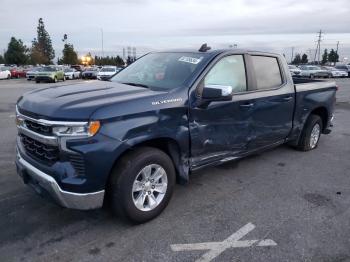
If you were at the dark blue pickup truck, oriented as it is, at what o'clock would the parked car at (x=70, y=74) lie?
The parked car is roughly at 4 o'clock from the dark blue pickup truck.

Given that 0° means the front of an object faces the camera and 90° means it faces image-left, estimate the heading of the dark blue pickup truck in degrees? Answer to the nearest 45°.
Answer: approximately 45°

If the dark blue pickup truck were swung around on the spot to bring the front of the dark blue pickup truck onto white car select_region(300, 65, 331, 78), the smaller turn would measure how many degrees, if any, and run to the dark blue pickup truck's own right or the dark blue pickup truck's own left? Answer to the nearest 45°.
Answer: approximately 180°

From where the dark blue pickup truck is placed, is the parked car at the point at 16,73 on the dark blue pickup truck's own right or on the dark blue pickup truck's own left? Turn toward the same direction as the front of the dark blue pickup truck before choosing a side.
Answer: on the dark blue pickup truck's own right

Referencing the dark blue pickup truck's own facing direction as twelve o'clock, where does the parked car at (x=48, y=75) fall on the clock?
The parked car is roughly at 4 o'clock from the dark blue pickup truck.

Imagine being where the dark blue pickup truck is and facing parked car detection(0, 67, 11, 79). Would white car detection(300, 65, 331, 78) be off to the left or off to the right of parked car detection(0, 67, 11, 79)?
right

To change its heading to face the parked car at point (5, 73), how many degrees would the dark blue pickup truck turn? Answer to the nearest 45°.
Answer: approximately 90° to its right

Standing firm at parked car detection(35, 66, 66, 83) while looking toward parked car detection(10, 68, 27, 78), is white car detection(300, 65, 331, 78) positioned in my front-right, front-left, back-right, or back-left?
back-right
